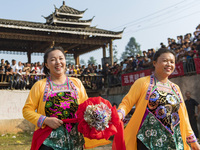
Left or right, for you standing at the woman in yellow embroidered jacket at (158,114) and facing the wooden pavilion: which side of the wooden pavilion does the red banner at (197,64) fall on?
right

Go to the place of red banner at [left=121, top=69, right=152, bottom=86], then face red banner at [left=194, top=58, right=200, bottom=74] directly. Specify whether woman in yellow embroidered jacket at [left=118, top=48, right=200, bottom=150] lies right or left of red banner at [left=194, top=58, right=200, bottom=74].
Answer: right

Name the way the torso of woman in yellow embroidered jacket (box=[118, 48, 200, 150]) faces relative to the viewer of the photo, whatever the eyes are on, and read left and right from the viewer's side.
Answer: facing the viewer and to the right of the viewer

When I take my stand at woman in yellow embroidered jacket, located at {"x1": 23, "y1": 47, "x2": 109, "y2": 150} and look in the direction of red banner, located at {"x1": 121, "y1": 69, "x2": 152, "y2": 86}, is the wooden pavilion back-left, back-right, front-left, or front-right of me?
front-left

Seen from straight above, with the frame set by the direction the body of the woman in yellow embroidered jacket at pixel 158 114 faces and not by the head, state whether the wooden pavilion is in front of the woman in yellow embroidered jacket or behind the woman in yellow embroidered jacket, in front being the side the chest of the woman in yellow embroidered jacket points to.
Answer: behind

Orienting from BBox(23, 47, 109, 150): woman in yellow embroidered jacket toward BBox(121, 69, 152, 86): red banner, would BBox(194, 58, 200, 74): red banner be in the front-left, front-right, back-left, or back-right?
front-right

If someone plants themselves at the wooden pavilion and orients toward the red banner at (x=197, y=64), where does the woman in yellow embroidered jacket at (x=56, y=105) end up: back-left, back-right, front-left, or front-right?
front-right

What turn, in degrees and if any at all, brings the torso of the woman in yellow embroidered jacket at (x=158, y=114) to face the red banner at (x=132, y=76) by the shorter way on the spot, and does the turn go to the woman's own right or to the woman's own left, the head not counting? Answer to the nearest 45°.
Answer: approximately 135° to the woman's own left

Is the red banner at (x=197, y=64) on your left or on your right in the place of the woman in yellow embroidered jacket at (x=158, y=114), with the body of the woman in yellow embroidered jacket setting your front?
on your left

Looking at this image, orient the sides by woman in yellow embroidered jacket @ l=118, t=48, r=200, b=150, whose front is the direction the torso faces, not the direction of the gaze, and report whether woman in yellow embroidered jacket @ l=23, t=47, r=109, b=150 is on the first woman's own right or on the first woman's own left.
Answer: on the first woman's own right
